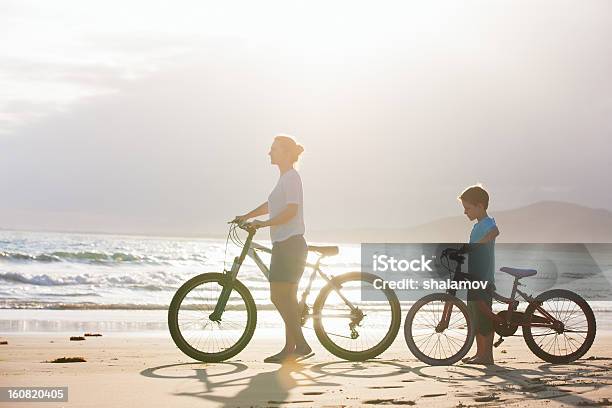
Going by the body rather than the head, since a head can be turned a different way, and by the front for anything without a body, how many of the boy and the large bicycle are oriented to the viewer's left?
2

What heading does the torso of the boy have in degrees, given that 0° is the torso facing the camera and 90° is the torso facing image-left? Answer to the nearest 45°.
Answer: approximately 90°

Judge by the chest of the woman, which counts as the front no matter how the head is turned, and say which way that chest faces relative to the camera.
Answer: to the viewer's left

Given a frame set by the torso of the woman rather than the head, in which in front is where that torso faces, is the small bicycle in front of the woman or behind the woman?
behind

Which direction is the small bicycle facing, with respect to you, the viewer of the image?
facing to the left of the viewer

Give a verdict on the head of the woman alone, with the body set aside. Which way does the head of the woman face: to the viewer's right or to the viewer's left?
to the viewer's left

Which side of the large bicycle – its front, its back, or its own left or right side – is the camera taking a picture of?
left

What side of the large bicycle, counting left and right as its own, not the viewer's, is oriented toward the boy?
back

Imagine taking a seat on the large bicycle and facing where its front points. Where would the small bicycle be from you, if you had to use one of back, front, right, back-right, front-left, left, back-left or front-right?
back
